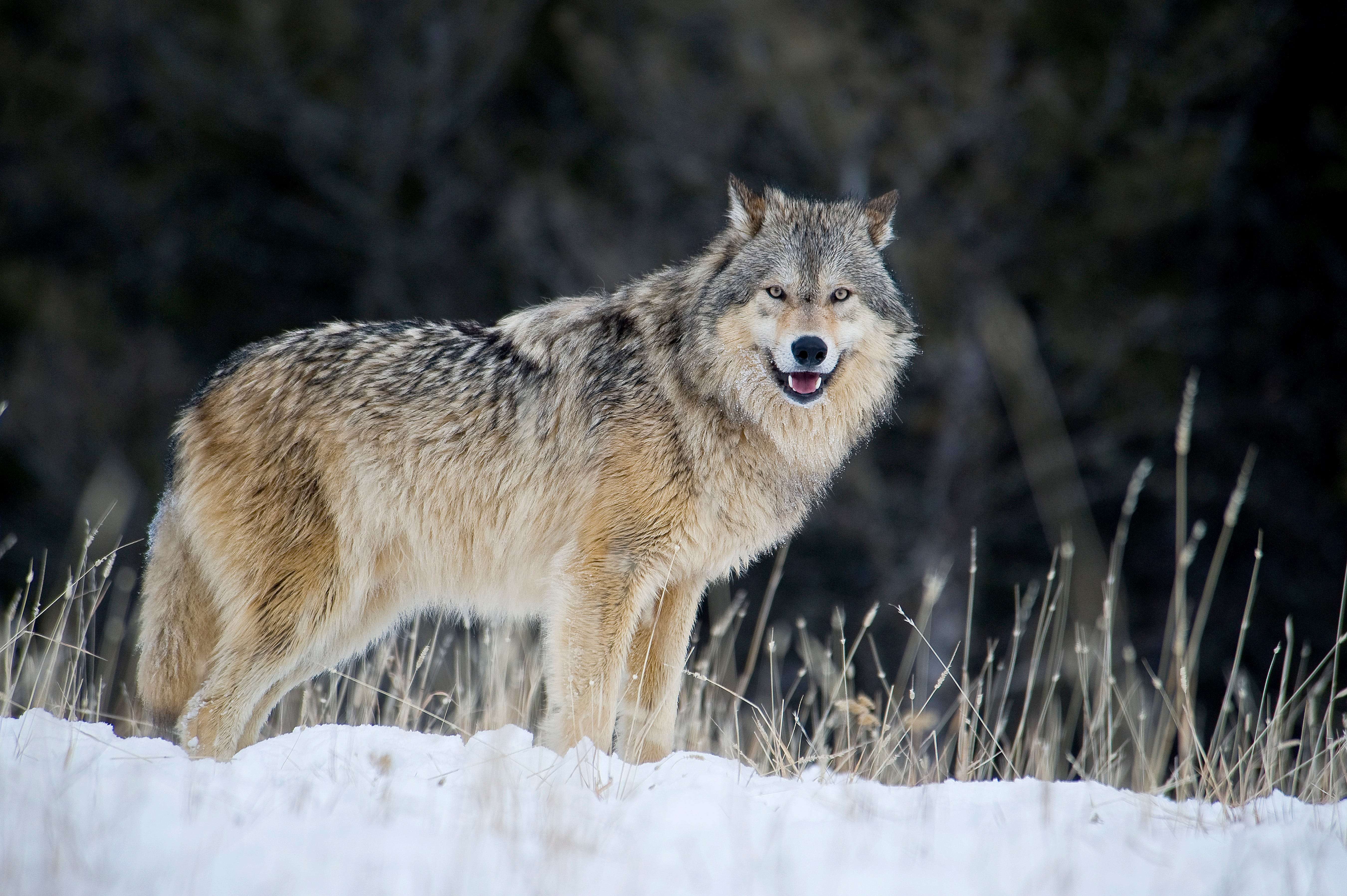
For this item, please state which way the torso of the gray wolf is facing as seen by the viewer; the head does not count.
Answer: to the viewer's right
